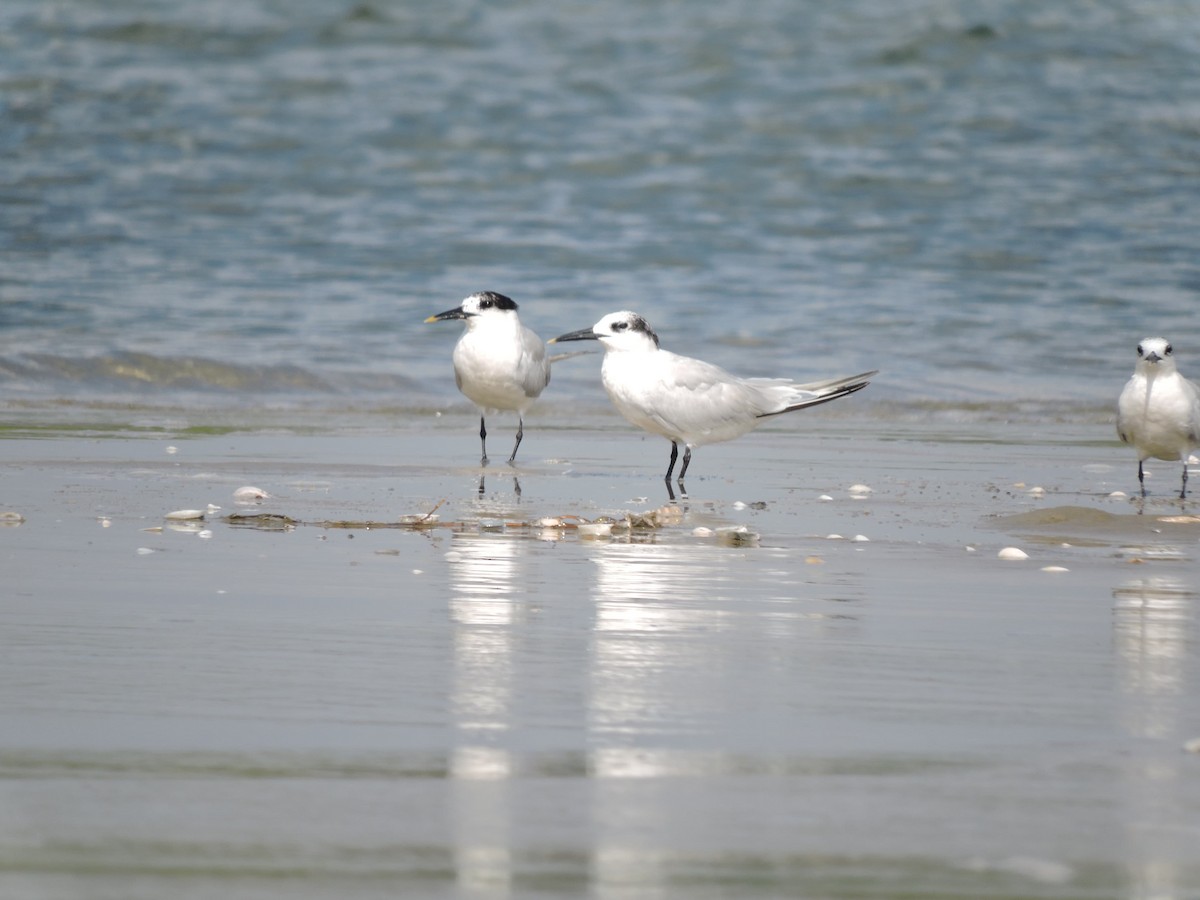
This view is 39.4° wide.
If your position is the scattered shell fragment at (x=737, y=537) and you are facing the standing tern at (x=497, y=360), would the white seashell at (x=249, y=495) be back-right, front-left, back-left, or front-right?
front-left

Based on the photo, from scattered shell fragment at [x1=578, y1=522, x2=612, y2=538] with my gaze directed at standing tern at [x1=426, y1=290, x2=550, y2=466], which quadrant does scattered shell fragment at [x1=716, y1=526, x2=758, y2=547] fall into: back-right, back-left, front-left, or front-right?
back-right

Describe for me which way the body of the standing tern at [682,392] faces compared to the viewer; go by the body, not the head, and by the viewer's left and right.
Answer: facing to the left of the viewer

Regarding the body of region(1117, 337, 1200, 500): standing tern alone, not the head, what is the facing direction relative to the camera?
toward the camera

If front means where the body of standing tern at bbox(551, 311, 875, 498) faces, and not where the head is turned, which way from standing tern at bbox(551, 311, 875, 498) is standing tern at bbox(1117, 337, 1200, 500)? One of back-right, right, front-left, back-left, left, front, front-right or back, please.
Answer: back

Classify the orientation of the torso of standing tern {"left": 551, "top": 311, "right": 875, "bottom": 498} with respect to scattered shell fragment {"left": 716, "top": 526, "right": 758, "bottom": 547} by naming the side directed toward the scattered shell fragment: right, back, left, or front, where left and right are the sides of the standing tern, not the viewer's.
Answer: left

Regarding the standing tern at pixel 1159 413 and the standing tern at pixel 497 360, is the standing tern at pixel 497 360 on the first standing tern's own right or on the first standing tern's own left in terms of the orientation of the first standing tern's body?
on the first standing tern's own right

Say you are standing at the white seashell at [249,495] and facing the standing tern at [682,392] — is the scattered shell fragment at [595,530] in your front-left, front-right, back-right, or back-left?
front-right

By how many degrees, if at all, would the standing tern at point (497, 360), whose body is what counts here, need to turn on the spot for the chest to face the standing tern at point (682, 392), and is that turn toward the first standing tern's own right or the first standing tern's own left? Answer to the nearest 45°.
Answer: approximately 90° to the first standing tern's own left

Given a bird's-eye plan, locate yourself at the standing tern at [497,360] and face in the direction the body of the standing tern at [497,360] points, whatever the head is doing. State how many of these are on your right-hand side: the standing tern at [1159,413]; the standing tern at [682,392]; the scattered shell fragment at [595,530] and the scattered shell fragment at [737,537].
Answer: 0

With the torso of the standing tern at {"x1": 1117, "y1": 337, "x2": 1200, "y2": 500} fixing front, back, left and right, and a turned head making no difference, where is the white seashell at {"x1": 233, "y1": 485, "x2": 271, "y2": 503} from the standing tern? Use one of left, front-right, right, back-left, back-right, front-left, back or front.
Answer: front-right

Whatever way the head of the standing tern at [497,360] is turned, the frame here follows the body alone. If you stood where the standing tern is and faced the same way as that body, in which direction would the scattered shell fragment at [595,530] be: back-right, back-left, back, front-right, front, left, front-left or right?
front-left

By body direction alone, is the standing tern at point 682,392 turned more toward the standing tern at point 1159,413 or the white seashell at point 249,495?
the white seashell

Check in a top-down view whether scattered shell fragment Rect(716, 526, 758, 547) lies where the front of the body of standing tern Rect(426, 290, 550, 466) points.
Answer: no

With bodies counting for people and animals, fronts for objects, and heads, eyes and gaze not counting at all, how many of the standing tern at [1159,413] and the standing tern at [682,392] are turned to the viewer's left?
1

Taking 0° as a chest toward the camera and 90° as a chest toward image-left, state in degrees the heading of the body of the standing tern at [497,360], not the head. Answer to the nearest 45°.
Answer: approximately 45°

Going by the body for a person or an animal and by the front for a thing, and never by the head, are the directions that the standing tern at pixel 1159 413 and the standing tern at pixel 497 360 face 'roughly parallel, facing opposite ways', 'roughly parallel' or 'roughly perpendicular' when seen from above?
roughly parallel
